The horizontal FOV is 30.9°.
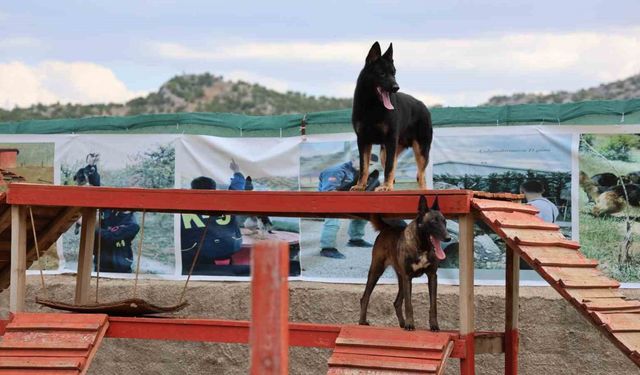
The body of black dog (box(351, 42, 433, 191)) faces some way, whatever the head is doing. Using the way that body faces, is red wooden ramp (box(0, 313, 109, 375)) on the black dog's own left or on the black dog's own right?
on the black dog's own right

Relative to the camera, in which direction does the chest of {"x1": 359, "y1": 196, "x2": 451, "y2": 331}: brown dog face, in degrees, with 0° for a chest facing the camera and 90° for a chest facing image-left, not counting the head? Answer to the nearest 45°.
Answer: approximately 315°

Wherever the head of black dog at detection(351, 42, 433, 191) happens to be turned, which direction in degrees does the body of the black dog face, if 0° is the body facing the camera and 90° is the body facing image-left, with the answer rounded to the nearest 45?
approximately 45°

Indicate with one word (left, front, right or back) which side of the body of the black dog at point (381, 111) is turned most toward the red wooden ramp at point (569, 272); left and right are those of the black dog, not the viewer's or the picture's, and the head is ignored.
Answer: left
